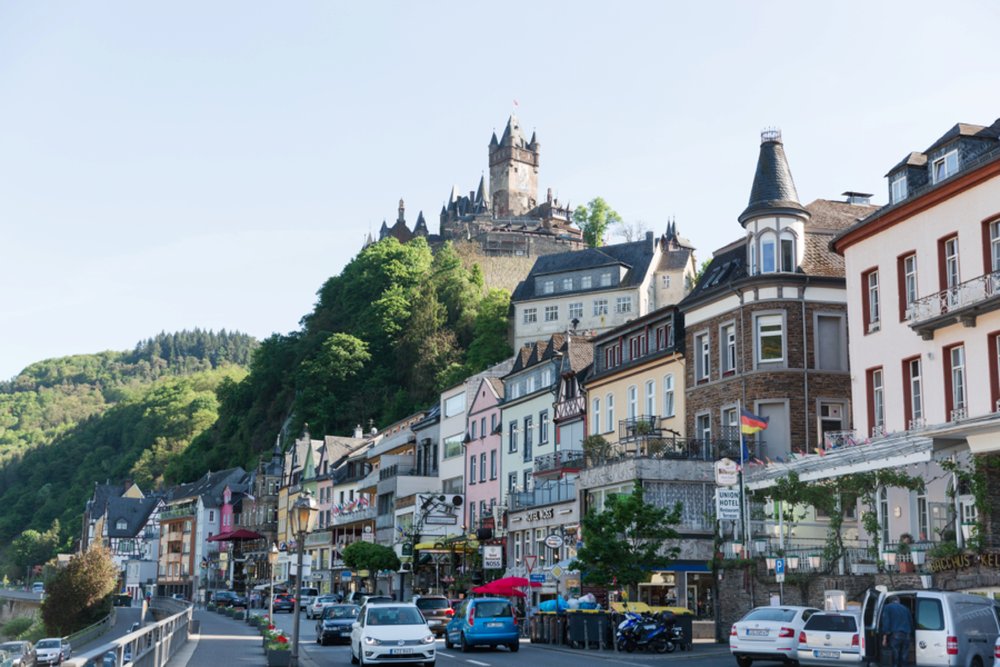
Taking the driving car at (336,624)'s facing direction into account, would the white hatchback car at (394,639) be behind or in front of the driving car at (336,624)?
in front

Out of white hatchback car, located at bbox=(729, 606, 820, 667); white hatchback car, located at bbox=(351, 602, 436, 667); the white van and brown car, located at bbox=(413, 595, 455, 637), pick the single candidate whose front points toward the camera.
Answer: white hatchback car, located at bbox=(351, 602, 436, 667)

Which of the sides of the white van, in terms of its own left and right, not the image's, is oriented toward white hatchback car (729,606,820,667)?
left

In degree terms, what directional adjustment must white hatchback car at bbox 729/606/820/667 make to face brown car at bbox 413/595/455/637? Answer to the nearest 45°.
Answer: approximately 90° to its left

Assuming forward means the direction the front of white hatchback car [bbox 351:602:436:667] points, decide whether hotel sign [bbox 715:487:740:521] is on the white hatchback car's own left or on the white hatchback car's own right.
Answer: on the white hatchback car's own left

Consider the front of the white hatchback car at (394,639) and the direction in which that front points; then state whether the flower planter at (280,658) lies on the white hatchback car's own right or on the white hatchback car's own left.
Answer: on the white hatchback car's own right

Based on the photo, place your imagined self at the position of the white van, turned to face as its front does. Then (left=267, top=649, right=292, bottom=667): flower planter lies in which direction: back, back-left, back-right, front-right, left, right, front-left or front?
back-left

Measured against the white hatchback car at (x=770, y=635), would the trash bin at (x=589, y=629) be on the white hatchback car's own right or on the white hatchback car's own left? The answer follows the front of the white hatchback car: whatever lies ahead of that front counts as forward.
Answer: on the white hatchback car's own left

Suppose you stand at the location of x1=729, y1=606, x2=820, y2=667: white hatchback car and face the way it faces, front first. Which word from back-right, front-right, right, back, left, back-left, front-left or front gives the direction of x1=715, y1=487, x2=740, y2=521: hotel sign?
front-left
